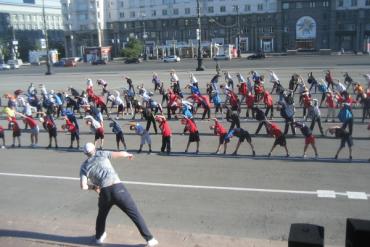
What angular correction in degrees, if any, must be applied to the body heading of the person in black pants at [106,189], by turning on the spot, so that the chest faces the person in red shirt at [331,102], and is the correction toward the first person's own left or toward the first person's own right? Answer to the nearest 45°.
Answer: approximately 45° to the first person's own right

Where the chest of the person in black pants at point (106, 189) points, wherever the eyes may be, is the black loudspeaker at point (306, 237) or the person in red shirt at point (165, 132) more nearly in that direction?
the person in red shirt

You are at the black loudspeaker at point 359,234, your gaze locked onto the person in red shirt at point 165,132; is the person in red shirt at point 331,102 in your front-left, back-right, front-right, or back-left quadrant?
front-right

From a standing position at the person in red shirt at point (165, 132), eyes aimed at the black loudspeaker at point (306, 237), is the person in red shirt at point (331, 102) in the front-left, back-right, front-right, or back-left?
back-left

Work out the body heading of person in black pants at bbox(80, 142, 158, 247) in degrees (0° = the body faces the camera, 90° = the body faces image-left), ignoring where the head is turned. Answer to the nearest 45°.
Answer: approximately 180°

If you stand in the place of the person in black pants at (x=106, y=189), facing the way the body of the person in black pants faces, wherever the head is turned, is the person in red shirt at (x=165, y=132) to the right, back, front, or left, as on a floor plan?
front

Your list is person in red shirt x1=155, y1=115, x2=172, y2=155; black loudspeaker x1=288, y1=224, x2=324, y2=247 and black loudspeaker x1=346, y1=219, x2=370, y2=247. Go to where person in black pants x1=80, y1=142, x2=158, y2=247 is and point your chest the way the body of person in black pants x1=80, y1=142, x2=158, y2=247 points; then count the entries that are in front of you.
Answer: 1

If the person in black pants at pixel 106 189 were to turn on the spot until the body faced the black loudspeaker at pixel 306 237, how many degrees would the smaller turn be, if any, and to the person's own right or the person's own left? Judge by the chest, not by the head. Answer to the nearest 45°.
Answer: approximately 135° to the person's own right

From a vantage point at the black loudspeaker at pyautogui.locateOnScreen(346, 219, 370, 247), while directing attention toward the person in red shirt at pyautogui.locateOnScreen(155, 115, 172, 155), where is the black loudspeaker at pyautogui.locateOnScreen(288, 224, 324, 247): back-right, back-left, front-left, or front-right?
front-left

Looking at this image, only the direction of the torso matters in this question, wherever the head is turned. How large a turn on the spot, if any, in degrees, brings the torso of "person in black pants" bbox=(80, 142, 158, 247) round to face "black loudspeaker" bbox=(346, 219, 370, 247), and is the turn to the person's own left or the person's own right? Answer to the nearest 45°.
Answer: approximately 135° to the person's own right
